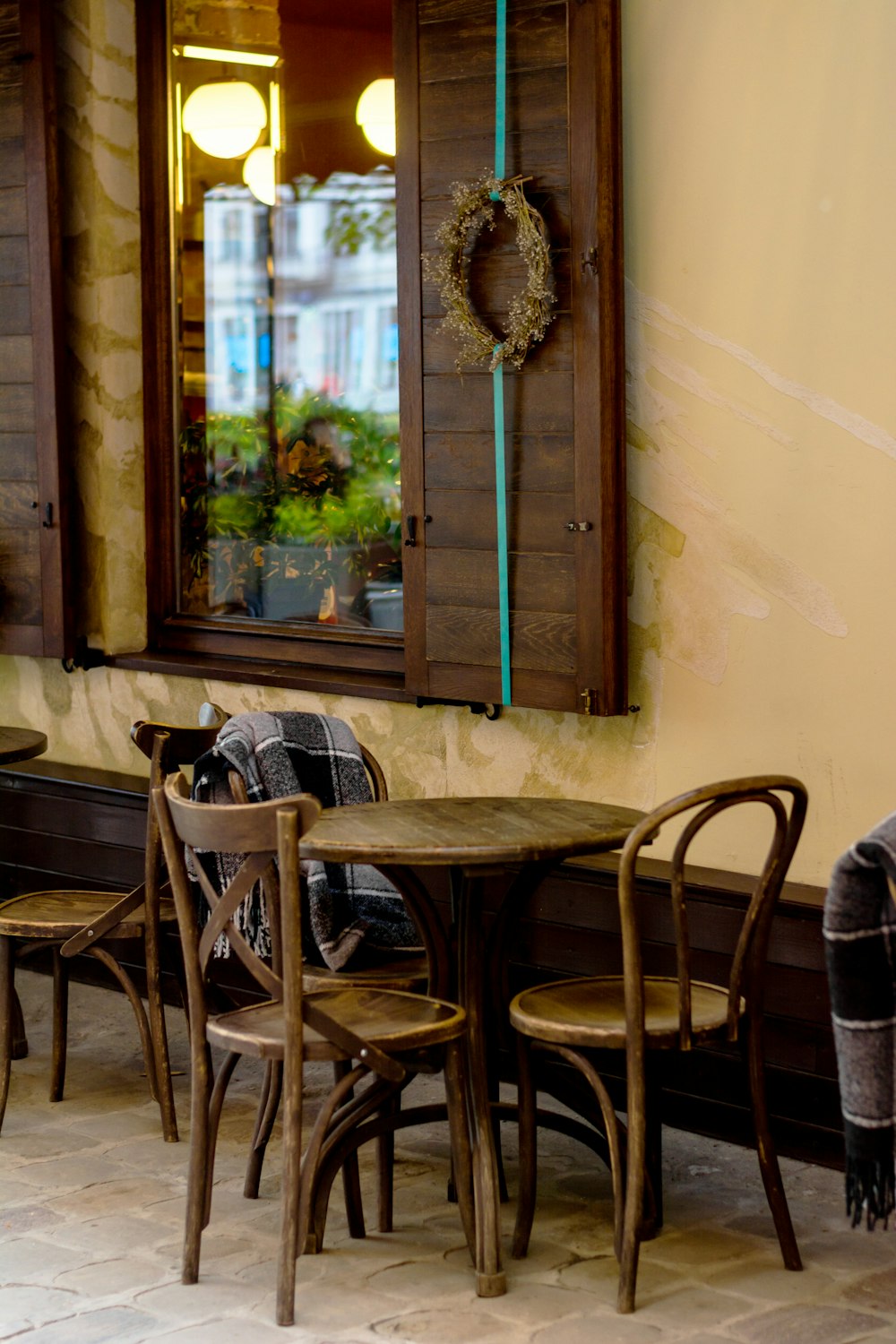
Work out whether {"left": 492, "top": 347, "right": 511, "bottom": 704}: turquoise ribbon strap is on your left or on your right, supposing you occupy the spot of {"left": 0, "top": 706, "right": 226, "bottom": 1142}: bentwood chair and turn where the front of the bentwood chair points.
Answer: on your right

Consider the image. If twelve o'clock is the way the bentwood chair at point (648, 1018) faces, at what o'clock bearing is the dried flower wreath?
The dried flower wreath is roughly at 1 o'clock from the bentwood chair.

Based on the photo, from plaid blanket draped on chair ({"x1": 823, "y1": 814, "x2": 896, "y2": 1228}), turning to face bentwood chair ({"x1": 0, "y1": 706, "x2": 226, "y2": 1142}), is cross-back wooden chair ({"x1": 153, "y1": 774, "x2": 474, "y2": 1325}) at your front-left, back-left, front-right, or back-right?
front-left

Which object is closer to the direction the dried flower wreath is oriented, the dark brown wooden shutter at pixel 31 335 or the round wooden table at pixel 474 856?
the round wooden table

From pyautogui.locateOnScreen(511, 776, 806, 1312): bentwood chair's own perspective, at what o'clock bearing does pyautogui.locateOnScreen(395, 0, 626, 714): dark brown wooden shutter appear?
The dark brown wooden shutter is roughly at 1 o'clock from the bentwood chair.

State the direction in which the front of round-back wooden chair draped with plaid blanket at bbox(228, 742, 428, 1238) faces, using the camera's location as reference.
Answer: facing the viewer and to the right of the viewer

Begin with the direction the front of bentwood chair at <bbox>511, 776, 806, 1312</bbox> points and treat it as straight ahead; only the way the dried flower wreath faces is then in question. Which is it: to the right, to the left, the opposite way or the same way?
to the left

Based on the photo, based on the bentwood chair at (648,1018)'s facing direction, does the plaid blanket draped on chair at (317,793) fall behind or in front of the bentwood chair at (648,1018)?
in front

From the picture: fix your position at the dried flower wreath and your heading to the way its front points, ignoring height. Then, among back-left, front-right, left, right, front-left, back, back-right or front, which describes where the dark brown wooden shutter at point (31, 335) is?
right

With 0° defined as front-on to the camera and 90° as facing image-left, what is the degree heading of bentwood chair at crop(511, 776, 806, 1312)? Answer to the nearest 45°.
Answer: approximately 135°

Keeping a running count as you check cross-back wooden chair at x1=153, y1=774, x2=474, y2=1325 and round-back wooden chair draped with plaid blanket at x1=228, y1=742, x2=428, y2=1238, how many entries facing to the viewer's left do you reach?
0

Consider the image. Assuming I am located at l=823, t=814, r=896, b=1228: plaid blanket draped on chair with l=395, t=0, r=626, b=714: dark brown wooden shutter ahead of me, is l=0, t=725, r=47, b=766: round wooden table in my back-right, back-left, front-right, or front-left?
front-left

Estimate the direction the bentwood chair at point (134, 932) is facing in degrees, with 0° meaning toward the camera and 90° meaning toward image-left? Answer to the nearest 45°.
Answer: approximately 135°
